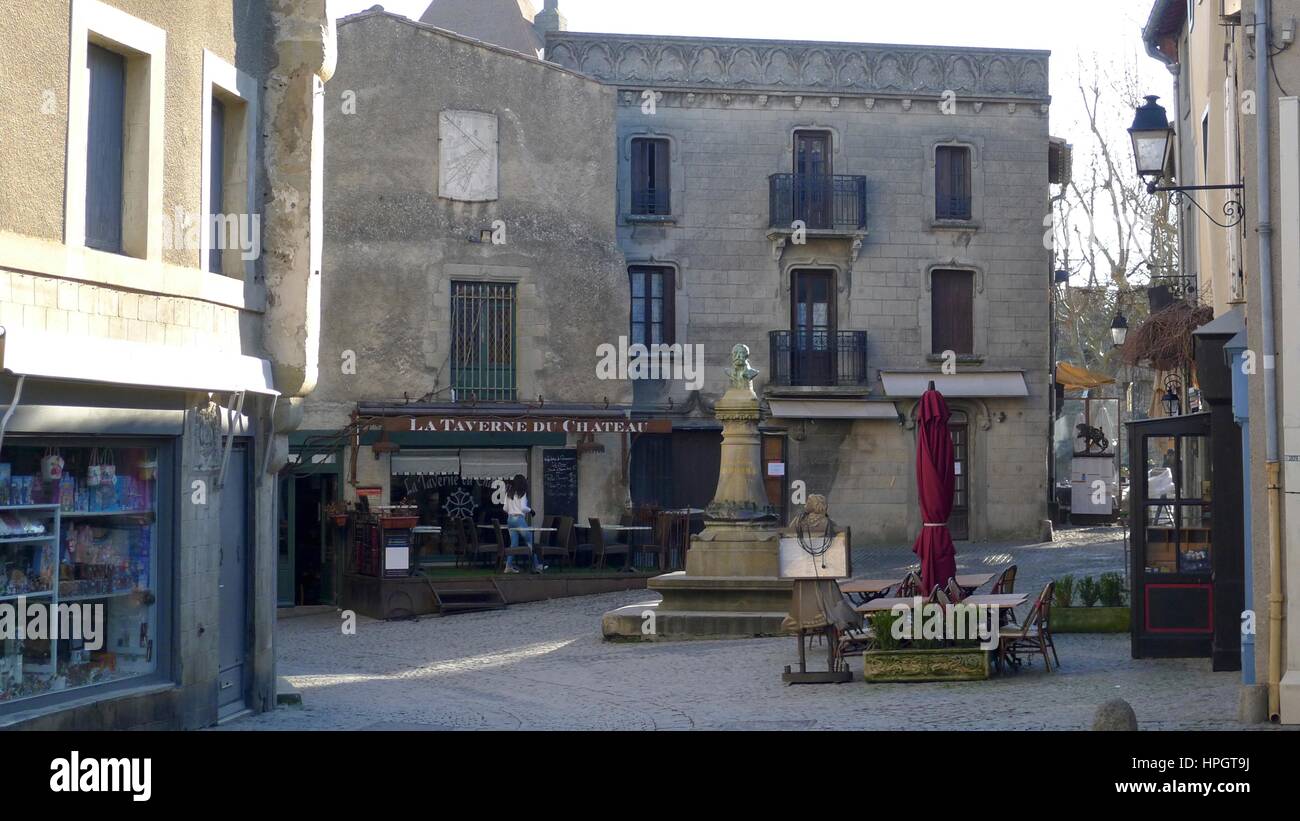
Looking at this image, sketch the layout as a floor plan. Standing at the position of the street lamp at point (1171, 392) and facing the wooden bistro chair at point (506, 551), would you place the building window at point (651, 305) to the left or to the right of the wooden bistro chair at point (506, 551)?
right

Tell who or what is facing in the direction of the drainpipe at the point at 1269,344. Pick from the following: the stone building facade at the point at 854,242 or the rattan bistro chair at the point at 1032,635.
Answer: the stone building facade

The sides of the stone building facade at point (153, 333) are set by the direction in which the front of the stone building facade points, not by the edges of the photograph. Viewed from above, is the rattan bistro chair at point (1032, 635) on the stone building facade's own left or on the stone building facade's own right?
on the stone building facade's own left

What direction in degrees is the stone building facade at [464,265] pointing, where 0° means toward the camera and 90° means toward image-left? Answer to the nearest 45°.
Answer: approximately 0°

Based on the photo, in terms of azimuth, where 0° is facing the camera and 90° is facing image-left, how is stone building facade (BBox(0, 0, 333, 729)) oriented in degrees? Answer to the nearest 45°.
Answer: approximately 315°

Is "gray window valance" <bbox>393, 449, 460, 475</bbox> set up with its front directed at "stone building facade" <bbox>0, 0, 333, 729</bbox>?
yes
